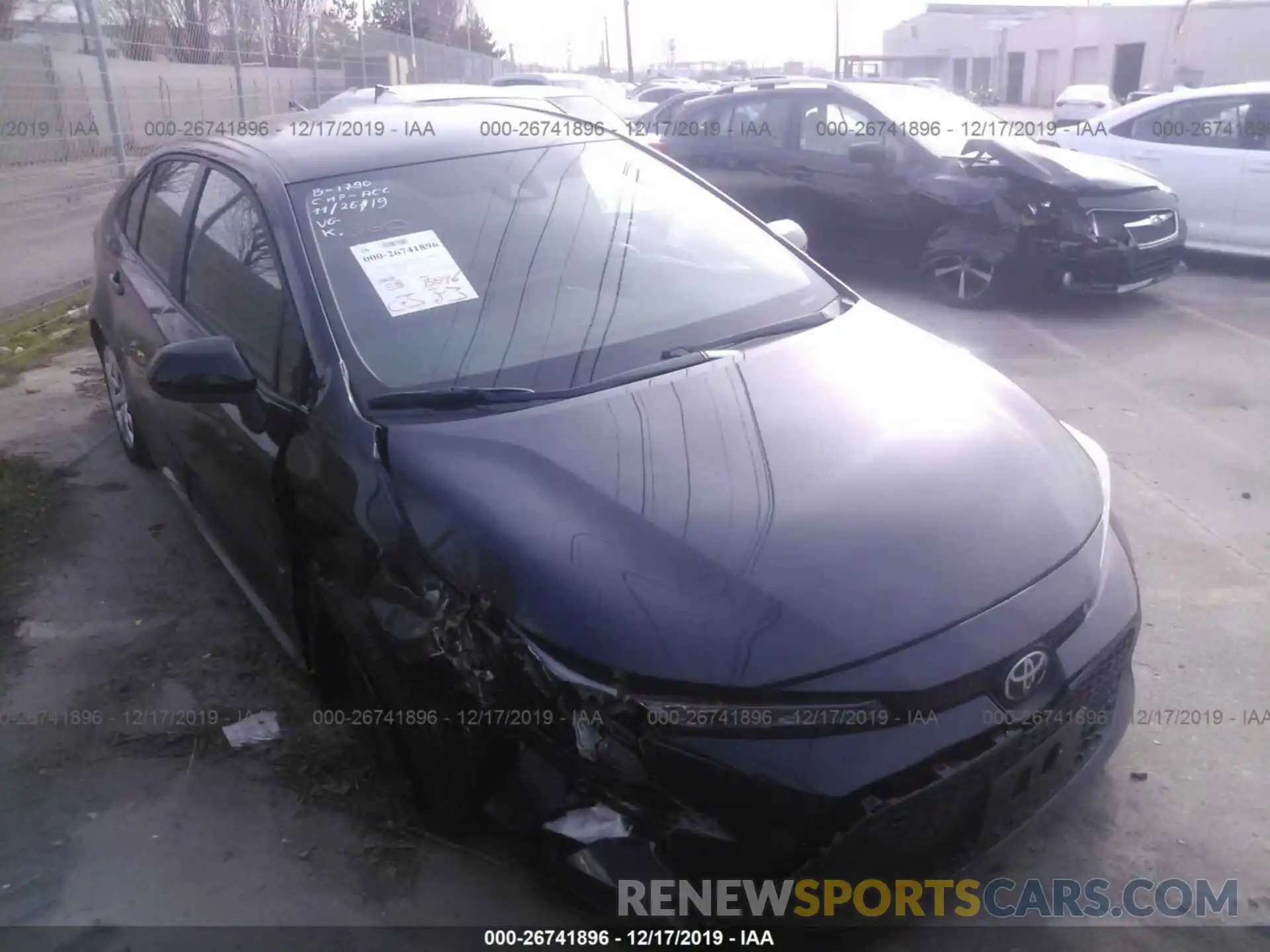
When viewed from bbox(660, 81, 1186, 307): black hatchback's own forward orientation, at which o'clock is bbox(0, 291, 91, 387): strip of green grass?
The strip of green grass is roughly at 4 o'clock from the black hatchback.

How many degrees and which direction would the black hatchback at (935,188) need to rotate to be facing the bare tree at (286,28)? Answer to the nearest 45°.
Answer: approximately 180°

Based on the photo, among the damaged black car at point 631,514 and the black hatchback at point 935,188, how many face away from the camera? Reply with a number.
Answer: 0

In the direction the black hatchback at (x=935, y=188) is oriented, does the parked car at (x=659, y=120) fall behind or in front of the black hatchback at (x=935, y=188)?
behind

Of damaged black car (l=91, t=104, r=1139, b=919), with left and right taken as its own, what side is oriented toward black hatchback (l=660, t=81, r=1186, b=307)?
left

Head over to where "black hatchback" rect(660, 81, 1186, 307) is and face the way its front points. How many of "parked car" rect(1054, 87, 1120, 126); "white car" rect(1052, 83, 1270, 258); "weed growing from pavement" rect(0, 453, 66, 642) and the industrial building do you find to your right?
1

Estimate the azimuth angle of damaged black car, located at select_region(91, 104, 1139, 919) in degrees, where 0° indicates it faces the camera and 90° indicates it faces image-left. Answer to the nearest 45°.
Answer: approximately 315°

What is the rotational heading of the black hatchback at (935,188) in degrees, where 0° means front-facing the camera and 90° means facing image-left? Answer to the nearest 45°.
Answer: approximately 315°

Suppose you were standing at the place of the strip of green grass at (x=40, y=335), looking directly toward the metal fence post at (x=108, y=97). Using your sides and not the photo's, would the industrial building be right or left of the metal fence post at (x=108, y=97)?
right
